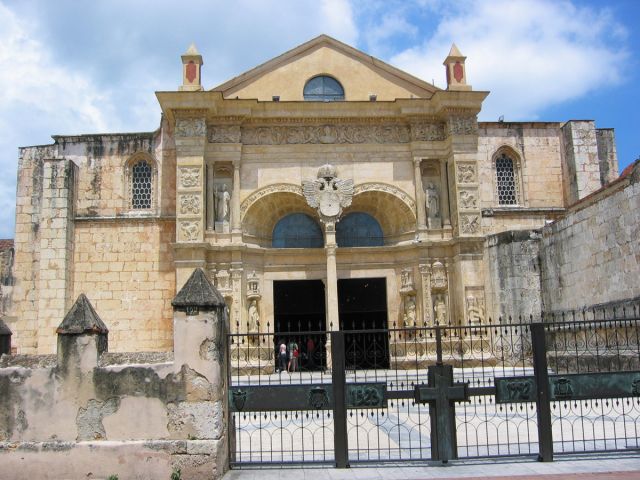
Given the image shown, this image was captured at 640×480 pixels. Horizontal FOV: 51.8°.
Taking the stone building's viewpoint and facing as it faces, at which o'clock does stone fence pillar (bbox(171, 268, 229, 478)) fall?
The stone fence pillar is roughly at 12 o'clock from the stone building.

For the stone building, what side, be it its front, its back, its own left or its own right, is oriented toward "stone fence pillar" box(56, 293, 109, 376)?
front

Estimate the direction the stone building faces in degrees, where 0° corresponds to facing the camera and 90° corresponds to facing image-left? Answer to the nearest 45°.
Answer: approximately 0°
